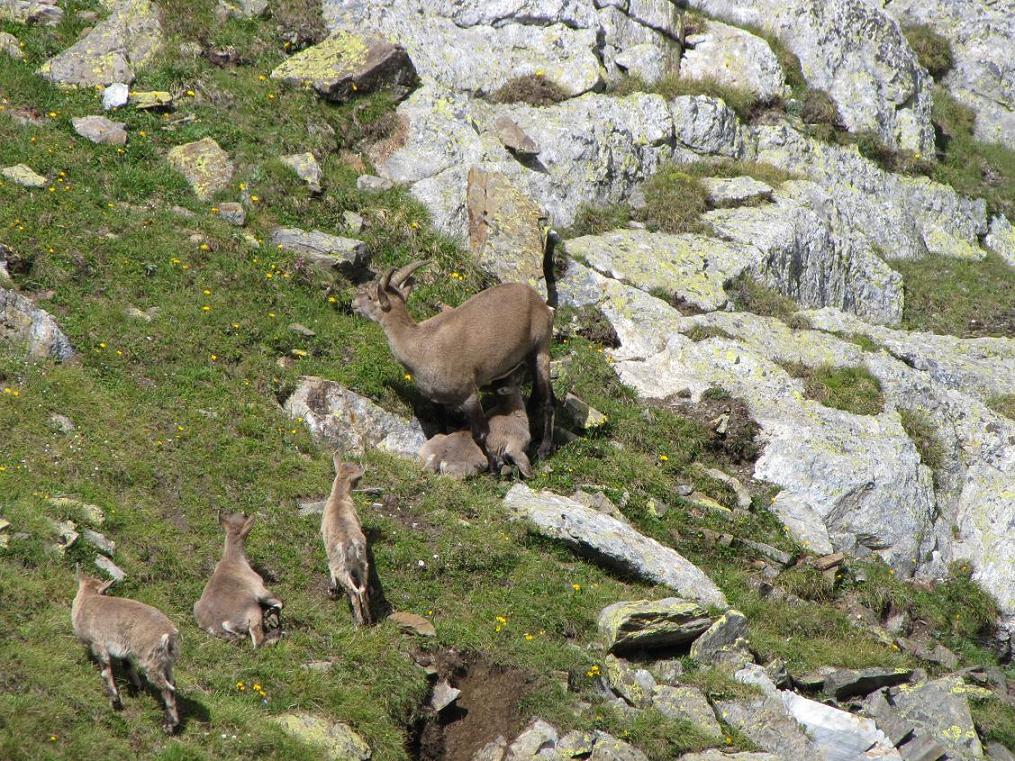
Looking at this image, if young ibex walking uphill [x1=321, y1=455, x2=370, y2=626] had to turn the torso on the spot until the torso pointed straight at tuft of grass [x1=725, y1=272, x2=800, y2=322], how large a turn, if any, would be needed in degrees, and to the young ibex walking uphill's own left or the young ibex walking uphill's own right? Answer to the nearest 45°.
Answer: approximately 45° to the young ibex walking uphill's own right

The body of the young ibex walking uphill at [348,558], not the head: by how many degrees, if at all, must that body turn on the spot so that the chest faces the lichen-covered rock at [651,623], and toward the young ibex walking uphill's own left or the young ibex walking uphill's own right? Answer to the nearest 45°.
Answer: approximately 90° to the young ibex walking uphill's own right

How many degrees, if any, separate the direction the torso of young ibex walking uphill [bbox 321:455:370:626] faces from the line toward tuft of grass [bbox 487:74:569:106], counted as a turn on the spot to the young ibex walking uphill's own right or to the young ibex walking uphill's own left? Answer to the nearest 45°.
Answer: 0° — it already faces it

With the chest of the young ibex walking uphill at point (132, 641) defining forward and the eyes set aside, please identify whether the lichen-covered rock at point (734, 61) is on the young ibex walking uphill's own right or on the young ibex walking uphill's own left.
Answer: on the young ibex walking uphill's own right

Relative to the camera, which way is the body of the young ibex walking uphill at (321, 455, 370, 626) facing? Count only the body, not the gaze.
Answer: away from the camera
